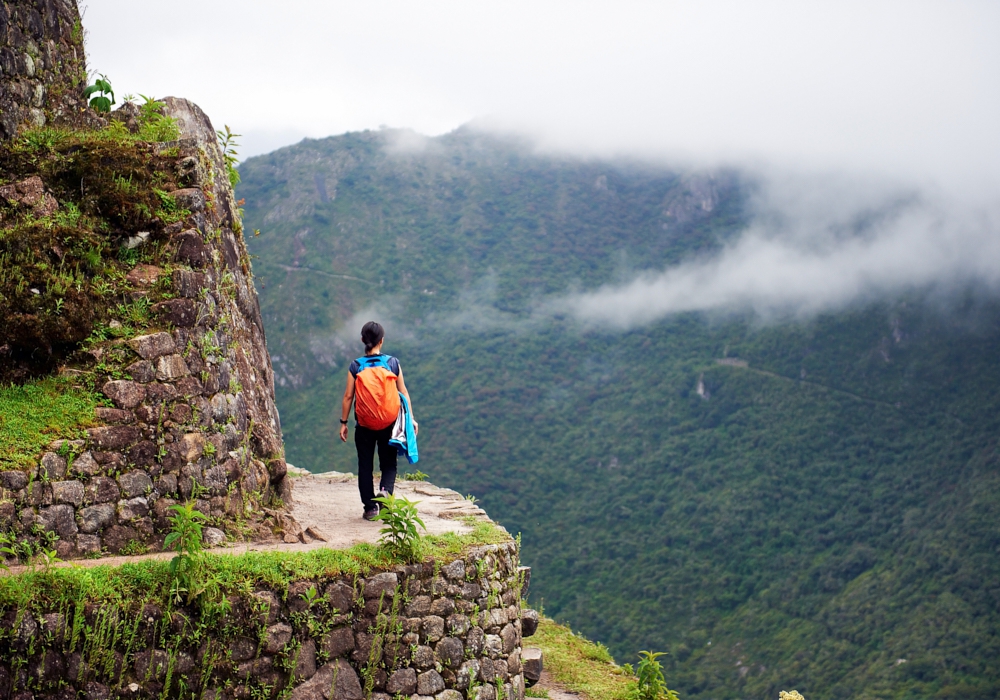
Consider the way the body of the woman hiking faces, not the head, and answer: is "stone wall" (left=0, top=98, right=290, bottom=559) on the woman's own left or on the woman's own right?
on the woman's own left

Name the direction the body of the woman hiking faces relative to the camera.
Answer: away from the camera

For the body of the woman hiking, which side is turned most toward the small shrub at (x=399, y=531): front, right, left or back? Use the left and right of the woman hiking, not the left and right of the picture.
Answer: back

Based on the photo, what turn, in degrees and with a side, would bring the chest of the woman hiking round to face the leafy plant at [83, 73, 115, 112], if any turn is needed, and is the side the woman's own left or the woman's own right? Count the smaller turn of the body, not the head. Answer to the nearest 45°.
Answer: approximately 45° to the woman's own left

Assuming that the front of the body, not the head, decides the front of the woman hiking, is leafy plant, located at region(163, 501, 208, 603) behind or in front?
behind

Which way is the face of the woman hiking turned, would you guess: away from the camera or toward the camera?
away from the camera
